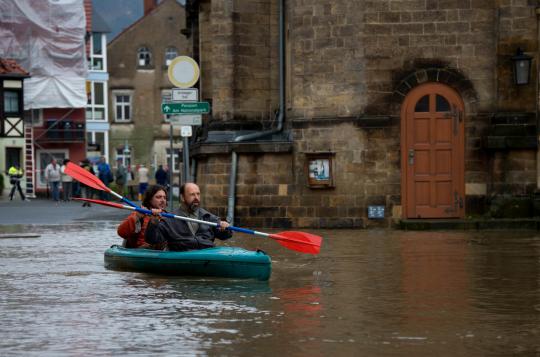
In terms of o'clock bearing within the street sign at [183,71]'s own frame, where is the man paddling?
The man paddling is roughly at 12 o'clock from the street sign.

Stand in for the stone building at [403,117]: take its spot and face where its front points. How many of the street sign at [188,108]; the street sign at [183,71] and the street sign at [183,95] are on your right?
3

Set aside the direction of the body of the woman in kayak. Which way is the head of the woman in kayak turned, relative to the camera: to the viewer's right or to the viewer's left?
to the viewer's right

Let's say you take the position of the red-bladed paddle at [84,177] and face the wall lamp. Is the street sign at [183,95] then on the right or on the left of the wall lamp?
left

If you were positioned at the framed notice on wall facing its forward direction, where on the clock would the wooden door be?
The wooden door is roughly at 9 o'clock from the framed notice on wall.

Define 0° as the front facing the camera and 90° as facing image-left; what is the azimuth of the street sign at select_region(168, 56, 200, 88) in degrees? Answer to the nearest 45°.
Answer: approximately 0°

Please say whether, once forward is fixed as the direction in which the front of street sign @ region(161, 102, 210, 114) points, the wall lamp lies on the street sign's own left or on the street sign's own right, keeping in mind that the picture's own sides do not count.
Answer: on the street sign's own left

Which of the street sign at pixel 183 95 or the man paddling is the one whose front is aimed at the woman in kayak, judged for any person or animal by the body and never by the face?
the street sign
